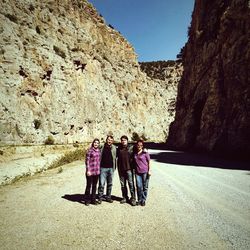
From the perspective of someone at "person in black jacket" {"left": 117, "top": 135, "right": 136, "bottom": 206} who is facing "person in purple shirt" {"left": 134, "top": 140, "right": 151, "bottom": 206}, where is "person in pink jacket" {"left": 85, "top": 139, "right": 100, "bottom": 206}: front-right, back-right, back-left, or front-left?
back-right

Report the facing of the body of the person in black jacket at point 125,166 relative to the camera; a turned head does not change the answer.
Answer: toward the camera

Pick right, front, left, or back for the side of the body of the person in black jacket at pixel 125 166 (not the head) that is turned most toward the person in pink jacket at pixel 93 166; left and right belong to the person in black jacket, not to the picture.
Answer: right

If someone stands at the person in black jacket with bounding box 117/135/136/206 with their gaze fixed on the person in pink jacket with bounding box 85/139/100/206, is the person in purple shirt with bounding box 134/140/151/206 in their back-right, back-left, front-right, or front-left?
back-left

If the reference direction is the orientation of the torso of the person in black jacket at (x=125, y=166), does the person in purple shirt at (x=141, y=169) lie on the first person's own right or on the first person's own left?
on the first person's own left
